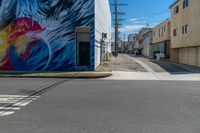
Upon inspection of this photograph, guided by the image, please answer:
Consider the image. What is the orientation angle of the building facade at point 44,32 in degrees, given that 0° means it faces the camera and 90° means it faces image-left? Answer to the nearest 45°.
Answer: approximately 0°

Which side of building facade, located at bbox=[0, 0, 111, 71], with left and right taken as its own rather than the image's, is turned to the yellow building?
left
